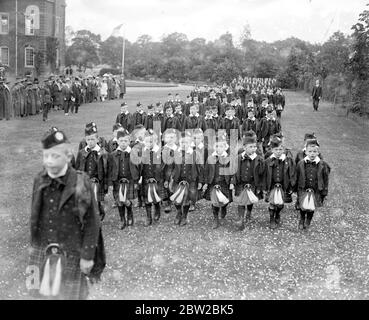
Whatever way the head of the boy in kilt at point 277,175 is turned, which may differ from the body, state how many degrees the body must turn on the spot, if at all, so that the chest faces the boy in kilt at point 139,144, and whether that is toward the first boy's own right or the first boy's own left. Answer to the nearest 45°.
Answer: approximately 90° to the first boy's own right

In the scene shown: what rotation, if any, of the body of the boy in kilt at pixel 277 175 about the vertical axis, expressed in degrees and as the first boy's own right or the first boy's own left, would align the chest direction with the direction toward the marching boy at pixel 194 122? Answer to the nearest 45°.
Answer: approximately 135° to the first boy's own right

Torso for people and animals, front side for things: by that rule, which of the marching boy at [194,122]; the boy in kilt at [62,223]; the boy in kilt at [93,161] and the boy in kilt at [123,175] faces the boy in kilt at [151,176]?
the marching boy

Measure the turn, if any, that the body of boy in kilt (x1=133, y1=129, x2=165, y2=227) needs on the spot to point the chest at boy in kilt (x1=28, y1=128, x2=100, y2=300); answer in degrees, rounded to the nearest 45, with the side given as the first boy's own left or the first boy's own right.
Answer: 0° — they already face them

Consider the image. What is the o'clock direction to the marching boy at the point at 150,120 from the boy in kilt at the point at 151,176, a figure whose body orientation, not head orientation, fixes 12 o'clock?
The marching boy is roughly at 6 o'clock from the boy in kilt.

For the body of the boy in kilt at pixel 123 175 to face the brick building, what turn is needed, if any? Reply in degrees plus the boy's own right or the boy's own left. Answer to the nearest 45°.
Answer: approximately 180°

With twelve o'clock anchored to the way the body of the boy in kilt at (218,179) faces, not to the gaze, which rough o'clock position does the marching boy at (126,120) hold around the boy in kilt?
The marching boy is roughly at 5 o'clock from the boy in kilt.

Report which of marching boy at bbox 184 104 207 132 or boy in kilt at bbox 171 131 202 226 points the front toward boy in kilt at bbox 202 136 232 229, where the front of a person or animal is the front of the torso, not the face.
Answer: the marching boy
